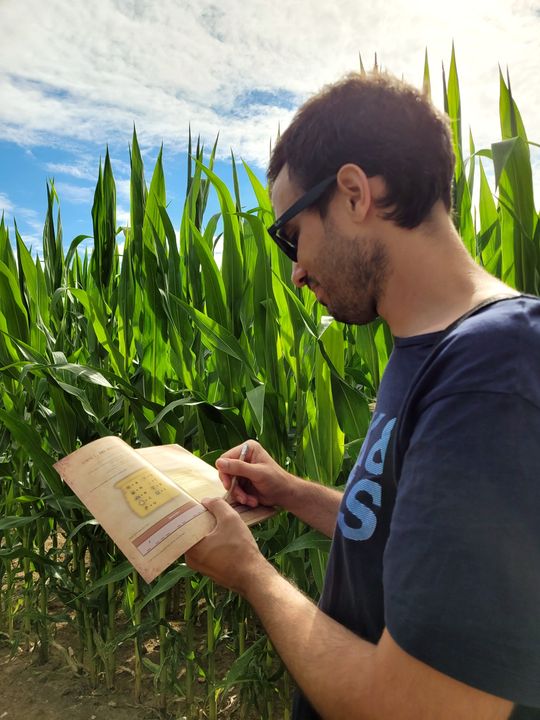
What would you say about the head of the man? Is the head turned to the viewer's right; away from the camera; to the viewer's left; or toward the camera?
to the viewer's left

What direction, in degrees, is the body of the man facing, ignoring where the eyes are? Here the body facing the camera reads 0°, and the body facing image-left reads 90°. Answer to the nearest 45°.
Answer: approximately 90°
